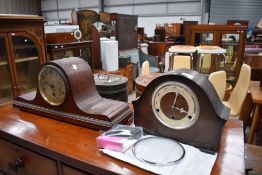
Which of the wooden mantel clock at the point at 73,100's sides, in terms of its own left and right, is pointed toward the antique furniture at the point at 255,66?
back

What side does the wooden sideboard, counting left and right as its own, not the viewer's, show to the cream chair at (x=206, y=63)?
back

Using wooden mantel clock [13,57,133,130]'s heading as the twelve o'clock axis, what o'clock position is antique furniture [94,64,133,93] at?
The antique furniture is roughly at 5 o'clock from the wooden mantel clock.

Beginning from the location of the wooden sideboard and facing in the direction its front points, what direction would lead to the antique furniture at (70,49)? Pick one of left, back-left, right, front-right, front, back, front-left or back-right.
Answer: back-right

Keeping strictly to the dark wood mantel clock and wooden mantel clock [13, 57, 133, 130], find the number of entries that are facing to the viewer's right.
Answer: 0

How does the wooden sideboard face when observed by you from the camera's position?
facing the viewer and to the left of the viewer

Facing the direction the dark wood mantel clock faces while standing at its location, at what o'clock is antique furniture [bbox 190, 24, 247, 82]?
The antique furniture is roughly at 5 o'clock from the dark wood mantel clock.

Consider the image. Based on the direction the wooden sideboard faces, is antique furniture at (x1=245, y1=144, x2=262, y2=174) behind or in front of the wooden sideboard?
behind

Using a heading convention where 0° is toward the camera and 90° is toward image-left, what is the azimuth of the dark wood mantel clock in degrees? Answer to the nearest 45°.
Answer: approximately 45°

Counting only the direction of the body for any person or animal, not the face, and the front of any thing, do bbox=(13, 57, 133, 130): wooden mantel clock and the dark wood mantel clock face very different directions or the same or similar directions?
same or similar directions

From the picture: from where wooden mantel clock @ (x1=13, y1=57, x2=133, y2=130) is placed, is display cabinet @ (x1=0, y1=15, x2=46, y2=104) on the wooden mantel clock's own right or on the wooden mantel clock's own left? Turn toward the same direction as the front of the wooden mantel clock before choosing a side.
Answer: on the wooden mantel clock's own right

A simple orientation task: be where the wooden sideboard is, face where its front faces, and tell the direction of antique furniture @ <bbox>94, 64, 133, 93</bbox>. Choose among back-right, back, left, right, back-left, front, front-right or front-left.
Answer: back-right
